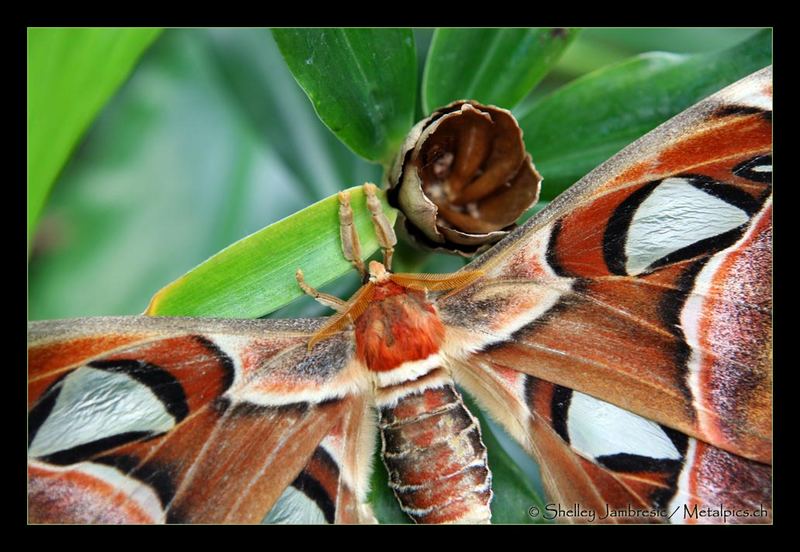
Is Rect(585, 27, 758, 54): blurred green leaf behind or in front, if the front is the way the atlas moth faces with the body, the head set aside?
in front

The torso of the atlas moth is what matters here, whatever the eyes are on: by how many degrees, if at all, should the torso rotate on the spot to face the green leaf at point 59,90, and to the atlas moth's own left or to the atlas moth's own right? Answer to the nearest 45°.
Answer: approximately 90° to the atlas moth's own left

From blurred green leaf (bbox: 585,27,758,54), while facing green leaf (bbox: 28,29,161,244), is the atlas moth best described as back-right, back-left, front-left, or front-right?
front-left

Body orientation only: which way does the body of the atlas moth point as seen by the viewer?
away from the camera

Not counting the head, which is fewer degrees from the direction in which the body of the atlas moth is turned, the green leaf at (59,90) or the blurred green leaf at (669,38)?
the blurred green leaf
